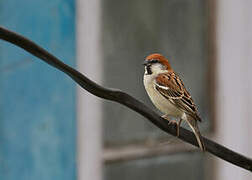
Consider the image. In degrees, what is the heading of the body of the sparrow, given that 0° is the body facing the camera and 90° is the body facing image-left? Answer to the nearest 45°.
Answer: approximately 90°
